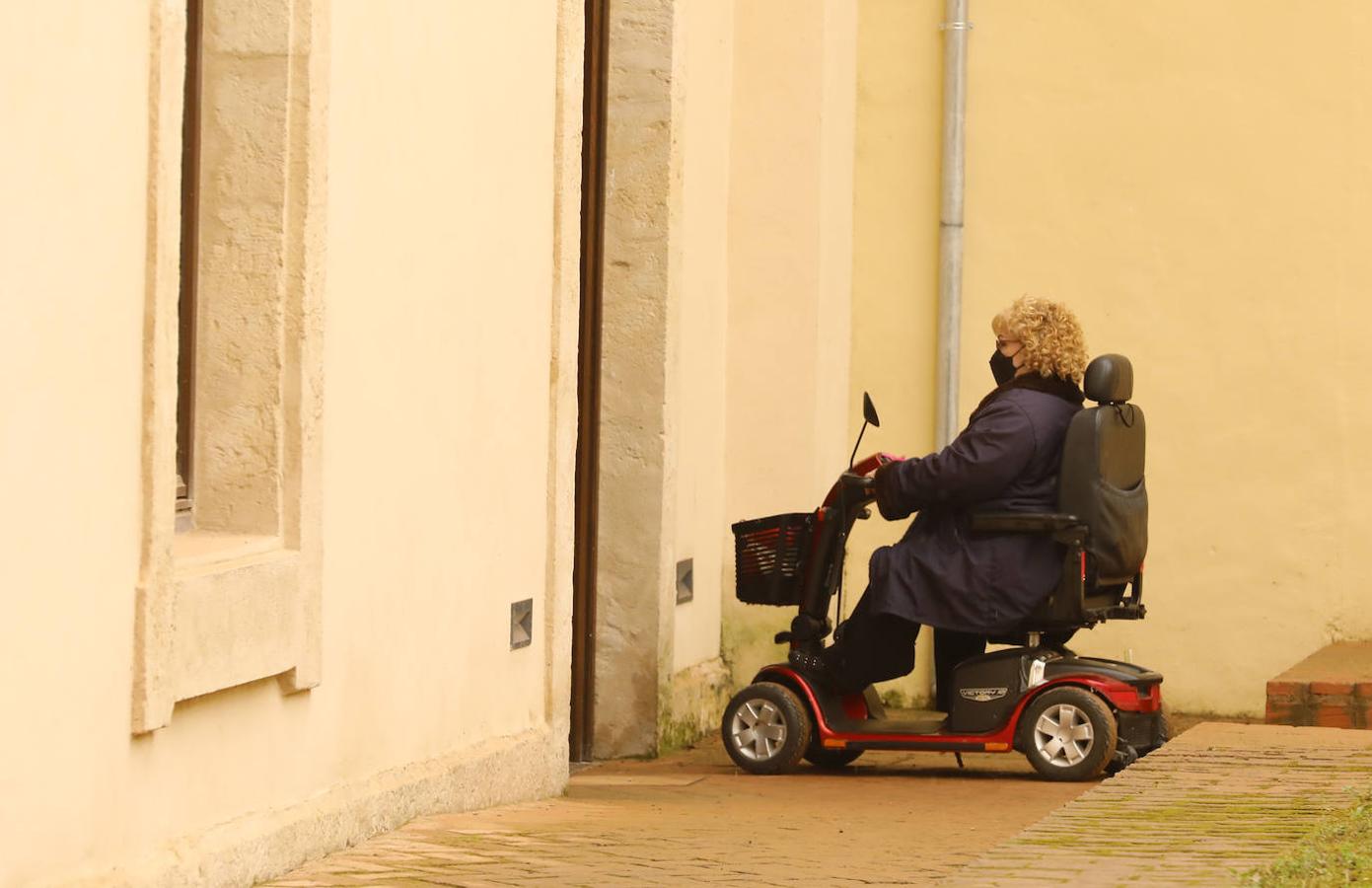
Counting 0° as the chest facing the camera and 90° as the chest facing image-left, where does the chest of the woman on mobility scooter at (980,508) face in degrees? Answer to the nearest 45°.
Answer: approximately 90°

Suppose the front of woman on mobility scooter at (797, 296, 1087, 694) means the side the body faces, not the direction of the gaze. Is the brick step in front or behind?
behind

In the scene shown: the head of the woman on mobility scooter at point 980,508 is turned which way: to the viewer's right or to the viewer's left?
to the viewer's left

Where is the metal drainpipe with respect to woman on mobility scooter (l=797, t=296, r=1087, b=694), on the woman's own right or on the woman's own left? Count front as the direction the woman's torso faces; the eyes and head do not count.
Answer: on the woman's own right

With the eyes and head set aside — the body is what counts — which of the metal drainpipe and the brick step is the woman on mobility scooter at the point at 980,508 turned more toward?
the metal drainpipe
